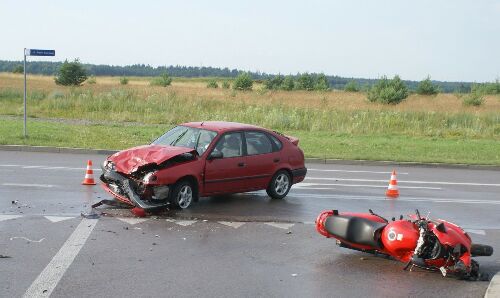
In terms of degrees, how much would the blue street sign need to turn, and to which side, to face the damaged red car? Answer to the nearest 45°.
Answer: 0° — it already faces it

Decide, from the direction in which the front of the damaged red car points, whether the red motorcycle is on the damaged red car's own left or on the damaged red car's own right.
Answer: on the damaged red car's own left

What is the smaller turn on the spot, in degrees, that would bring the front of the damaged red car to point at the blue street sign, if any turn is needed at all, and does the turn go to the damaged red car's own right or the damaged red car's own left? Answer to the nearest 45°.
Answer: approximately 90° to the damaged red car's own right

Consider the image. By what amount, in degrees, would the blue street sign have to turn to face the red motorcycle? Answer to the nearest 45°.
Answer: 0° — it already faces it

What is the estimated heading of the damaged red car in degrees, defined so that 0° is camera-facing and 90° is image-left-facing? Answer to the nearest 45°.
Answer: approximately 45°

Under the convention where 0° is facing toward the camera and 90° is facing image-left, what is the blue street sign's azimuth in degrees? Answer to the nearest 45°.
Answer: approximately 0°
